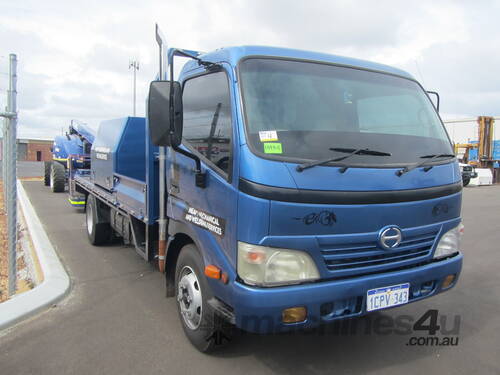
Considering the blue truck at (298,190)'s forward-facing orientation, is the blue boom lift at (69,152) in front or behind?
behind

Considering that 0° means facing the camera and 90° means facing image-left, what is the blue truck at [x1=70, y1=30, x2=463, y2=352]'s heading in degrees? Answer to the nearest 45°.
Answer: approximately 315°

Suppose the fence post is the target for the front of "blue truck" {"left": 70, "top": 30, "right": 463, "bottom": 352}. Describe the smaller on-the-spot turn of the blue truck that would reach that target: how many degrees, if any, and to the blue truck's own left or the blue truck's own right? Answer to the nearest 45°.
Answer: approximately 90° to the blue truck's own right

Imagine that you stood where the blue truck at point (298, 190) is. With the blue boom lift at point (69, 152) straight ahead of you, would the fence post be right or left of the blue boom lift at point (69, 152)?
left
